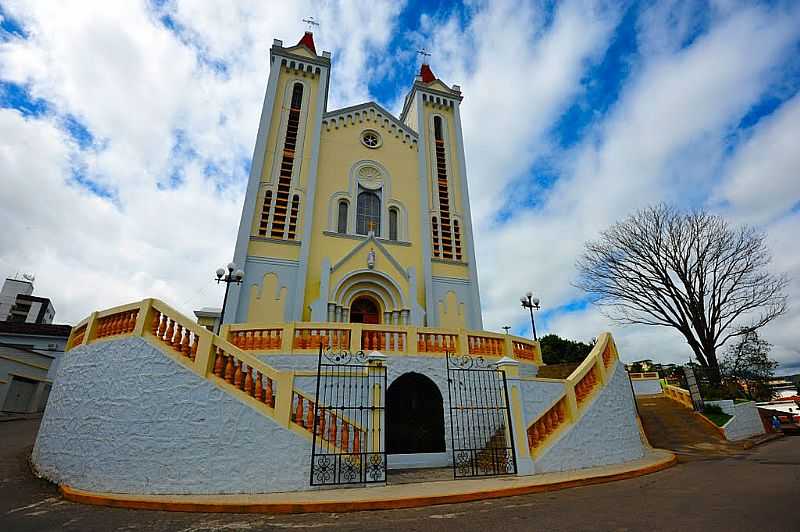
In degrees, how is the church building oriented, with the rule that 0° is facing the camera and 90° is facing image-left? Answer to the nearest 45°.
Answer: approximately 0°

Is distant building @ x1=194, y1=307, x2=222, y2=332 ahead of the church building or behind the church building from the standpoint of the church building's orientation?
behind
